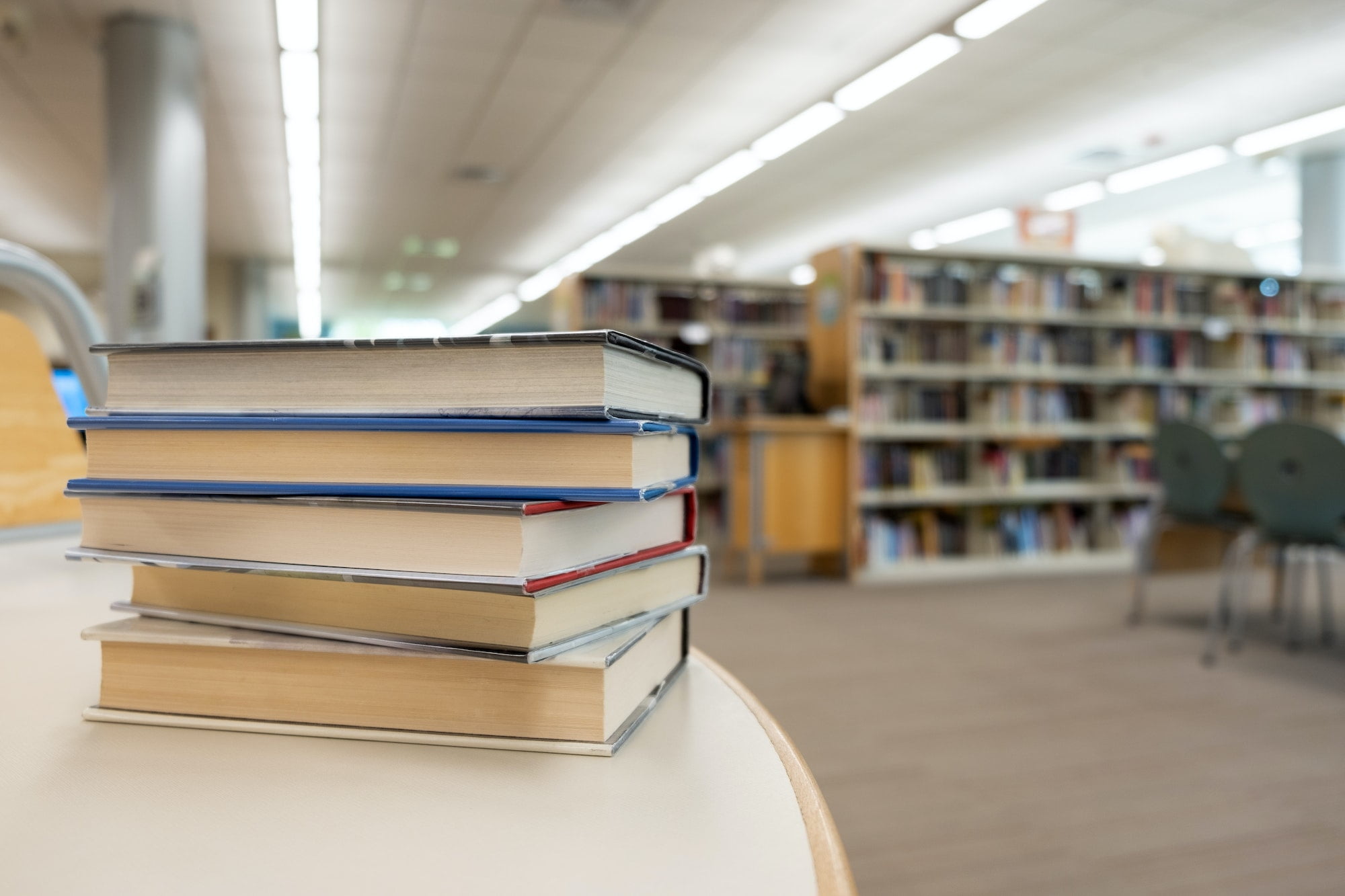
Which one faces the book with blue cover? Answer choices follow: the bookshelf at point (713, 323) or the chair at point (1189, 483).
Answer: the bookshelf

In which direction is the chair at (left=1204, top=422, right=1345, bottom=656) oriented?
away from the camera

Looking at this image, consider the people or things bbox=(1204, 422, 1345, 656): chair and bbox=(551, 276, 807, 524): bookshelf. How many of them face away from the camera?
1

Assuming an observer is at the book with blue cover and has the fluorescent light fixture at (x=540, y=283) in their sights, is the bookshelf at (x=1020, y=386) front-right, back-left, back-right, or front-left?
front-right

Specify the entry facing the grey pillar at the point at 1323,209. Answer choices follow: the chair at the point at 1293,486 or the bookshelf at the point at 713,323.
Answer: the chair

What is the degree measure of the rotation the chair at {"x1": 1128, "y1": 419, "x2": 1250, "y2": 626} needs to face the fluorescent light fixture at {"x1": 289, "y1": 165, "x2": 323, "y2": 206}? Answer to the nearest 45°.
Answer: approximately 135° to its left

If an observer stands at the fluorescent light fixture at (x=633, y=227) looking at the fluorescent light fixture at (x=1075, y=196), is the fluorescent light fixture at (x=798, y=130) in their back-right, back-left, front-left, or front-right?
front-right

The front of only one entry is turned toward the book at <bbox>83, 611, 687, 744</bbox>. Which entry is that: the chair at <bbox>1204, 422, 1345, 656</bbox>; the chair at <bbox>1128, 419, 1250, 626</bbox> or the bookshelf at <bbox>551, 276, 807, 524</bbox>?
the bookshelf

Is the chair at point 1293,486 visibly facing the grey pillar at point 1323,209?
yes

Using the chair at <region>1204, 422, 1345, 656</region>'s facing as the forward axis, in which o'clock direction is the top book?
The top book is roughly at 6 o'clock from the chair.

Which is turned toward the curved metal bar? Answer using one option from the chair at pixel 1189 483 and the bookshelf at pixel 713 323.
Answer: the bookshelf

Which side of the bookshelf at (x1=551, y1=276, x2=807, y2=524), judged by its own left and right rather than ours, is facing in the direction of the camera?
front

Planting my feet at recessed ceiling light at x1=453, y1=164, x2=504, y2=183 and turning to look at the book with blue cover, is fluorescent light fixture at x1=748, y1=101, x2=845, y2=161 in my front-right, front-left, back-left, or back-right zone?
front-left

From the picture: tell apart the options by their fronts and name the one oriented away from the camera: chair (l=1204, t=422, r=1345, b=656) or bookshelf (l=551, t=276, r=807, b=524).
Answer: the chair

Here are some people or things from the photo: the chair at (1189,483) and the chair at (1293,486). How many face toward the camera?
0

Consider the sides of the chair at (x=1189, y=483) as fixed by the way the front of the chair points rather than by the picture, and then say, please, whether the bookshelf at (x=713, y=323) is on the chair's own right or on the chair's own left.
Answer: on the chair's own left

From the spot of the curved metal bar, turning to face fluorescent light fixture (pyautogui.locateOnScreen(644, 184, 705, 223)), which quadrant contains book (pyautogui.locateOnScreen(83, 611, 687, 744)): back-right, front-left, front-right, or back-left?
back-right

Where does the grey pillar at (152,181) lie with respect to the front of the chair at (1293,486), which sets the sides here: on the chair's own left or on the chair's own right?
on the chair's own left
